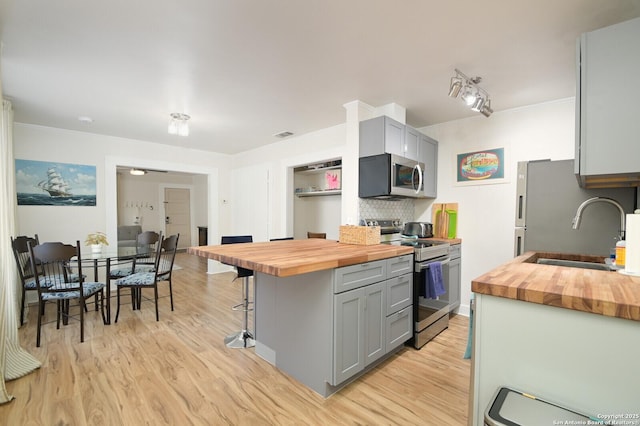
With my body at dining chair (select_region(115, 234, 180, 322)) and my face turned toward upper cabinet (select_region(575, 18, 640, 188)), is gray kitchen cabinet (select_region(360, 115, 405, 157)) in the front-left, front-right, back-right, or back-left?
front-left

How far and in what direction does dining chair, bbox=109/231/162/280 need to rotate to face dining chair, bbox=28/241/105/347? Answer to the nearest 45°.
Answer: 0° — it already faces it

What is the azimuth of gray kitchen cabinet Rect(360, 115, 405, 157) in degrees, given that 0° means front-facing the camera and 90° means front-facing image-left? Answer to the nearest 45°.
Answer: approximately 315°

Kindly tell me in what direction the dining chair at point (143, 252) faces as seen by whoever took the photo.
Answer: facing the viewer and to the left of the viewer

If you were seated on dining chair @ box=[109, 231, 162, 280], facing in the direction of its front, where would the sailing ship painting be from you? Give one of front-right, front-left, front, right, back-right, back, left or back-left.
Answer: front

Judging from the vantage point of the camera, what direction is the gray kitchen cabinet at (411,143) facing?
facing the viewer and to the right of the viewer

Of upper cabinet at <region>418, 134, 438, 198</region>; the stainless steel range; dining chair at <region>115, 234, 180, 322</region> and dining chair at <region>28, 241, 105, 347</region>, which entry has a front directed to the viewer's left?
dining chair at <region>115, 234, 180, 322</region>

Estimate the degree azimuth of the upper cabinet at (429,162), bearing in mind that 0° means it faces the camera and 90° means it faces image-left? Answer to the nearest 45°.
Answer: approximately 315°

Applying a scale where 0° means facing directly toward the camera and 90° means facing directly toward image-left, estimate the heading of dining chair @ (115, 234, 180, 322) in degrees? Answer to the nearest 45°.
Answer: approximately 90°

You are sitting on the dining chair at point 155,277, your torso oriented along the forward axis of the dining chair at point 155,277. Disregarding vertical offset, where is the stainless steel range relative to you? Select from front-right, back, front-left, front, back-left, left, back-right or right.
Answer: back-left

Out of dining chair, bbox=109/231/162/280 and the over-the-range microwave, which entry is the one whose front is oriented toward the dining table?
the dining chair
